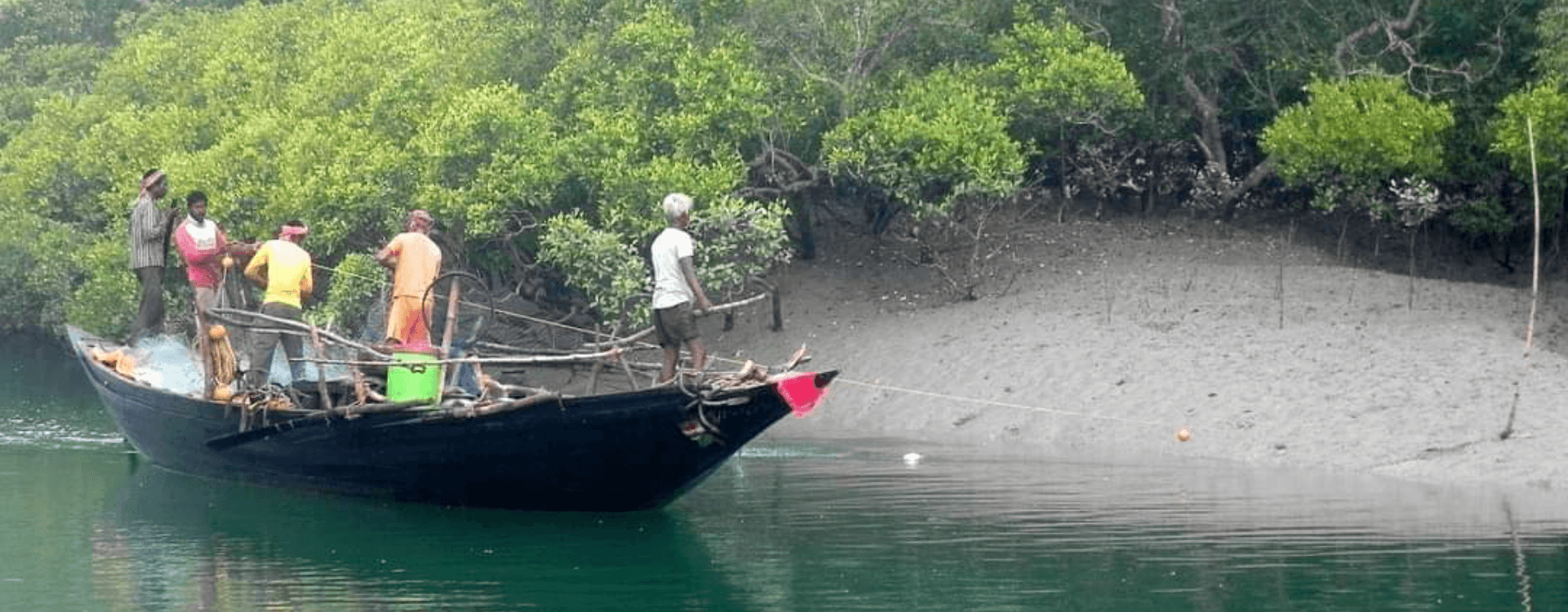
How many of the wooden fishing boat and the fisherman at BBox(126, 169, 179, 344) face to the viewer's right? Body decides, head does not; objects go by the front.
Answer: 2

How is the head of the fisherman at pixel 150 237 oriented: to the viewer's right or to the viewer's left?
to the viewer's right

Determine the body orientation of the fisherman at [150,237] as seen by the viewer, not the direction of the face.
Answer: to the viewer's right

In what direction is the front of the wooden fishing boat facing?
to the viewer's right

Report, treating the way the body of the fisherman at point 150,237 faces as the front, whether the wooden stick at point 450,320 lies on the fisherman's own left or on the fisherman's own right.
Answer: on the fisherman's own right

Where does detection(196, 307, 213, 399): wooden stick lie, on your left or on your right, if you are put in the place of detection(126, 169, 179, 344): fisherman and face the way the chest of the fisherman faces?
on your right

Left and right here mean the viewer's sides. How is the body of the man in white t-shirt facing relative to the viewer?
facing away from the viewer and to the right of the viewer
